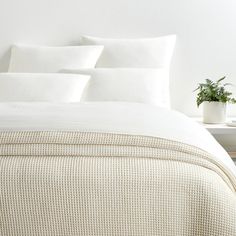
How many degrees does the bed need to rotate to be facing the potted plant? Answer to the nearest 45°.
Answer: approximately 180°

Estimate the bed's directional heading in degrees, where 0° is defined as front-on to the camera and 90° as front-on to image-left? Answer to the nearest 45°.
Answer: approximately 0°
